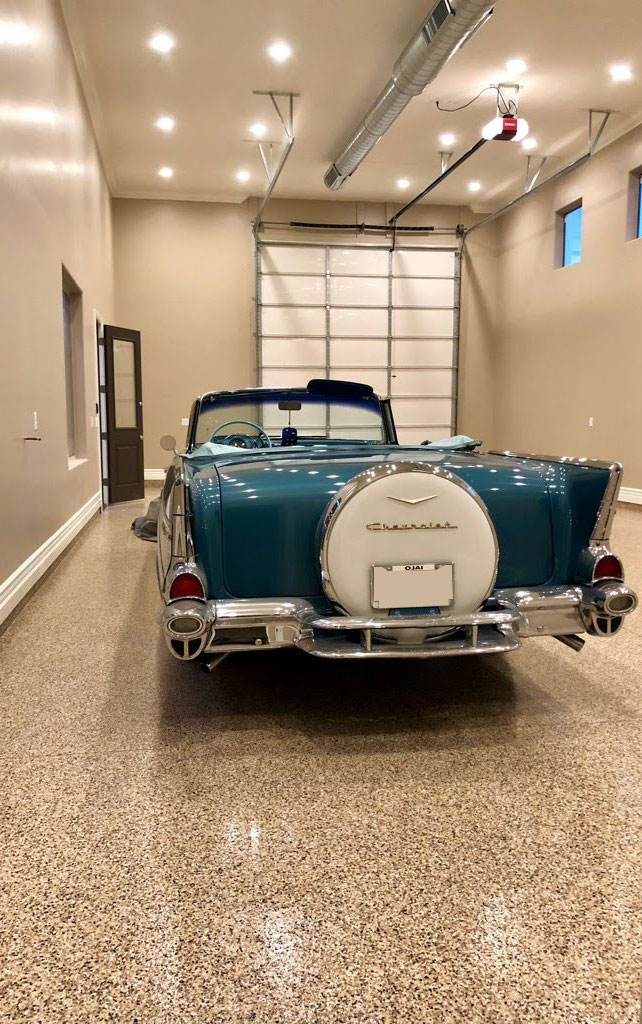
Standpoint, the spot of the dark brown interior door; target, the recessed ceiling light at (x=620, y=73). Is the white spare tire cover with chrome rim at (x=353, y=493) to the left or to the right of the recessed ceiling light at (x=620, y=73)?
right

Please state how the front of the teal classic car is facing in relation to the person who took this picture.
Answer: facing away from the viewer

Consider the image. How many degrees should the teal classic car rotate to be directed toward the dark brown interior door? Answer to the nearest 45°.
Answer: approximately 45° to its left

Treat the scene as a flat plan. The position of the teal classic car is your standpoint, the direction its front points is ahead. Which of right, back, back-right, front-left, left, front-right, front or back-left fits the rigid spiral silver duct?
front

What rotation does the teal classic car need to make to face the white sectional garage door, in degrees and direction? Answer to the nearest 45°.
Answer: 0° — it already faces it
